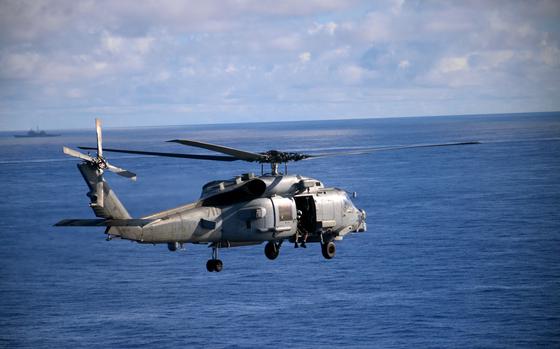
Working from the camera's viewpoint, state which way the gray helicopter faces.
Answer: facing away from the viewer and to the right of the viewer
